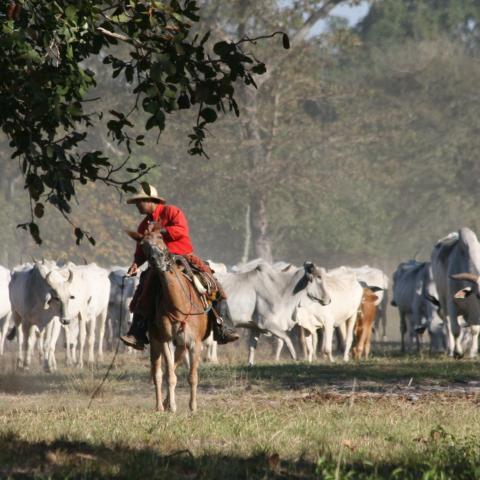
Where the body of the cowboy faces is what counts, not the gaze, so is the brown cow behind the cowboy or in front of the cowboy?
behind

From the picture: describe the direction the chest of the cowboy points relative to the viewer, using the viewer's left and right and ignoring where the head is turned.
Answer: facing the viewer and to the left of the viewer

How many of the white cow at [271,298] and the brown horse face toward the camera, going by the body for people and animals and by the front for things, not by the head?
1

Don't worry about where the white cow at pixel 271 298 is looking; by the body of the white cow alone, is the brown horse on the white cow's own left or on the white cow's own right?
on the white cow's own right

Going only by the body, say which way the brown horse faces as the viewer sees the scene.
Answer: toward the camera

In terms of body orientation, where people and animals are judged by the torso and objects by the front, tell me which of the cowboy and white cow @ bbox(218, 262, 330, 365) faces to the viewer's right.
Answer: the white cow

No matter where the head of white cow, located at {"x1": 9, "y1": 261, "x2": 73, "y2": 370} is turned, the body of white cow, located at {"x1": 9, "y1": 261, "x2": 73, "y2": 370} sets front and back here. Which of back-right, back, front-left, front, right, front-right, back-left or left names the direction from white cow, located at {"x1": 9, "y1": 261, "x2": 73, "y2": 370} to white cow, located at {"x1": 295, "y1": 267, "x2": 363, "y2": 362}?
front-left

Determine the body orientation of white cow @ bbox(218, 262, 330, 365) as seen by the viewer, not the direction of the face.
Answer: to the viewer's right

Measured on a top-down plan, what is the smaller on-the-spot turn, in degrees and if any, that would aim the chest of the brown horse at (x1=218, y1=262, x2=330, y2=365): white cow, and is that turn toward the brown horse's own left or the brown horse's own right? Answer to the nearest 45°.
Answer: approximately 180°

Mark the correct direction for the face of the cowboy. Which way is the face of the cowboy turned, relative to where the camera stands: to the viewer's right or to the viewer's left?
to the viewer's left
